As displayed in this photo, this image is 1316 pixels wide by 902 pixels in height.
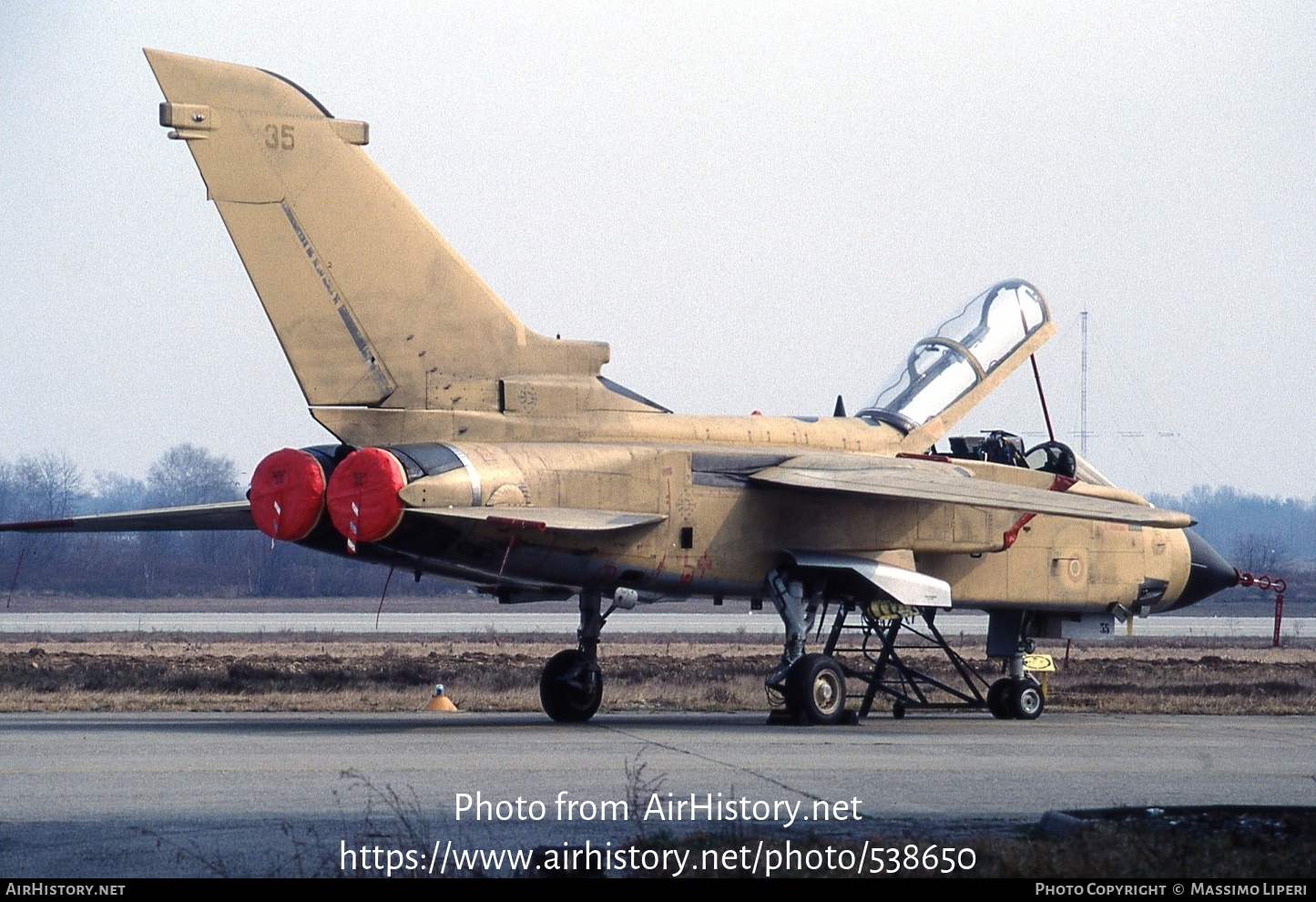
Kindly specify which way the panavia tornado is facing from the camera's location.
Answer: facing away from the viewer and to the right of the viewer
